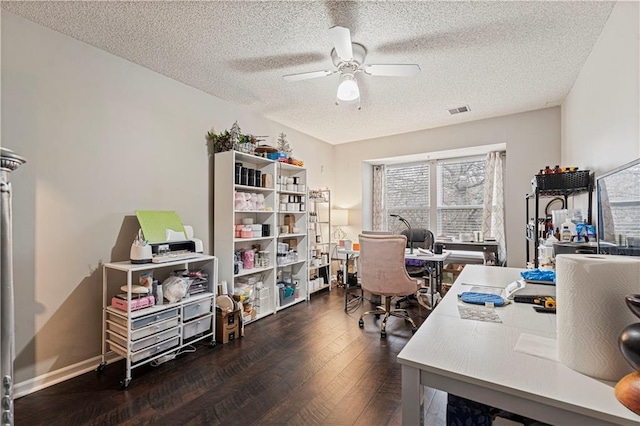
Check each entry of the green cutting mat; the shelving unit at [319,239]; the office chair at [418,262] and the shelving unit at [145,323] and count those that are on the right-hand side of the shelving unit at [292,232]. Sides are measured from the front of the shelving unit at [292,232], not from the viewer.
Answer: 2

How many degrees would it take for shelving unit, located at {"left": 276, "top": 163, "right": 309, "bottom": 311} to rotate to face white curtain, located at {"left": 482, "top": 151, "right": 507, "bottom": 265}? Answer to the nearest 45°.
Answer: approximately 45° to its left

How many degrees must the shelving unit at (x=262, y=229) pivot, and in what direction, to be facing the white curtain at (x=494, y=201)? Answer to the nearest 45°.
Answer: approximately 45° to its left

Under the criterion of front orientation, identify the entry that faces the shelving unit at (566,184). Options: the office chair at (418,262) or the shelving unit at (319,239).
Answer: the shelving unit at (319,239)

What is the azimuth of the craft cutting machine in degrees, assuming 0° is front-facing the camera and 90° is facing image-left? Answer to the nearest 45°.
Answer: approximately 315°

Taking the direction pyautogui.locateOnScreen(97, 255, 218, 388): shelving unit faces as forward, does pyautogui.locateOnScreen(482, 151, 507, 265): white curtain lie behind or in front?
in front

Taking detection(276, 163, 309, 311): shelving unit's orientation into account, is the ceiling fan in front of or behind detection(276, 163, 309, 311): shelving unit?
in front

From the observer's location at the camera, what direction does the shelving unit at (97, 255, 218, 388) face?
facing the viewer and to the right of the viewer

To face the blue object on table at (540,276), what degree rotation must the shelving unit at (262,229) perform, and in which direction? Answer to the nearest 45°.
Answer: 0° — it already faces it

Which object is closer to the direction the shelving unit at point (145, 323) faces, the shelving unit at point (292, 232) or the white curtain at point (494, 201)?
the white curtain

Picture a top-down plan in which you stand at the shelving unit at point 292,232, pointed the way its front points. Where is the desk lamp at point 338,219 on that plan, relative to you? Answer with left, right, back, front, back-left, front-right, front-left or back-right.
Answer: left

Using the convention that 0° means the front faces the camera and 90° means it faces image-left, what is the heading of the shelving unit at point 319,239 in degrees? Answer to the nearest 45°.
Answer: approximately 315°
